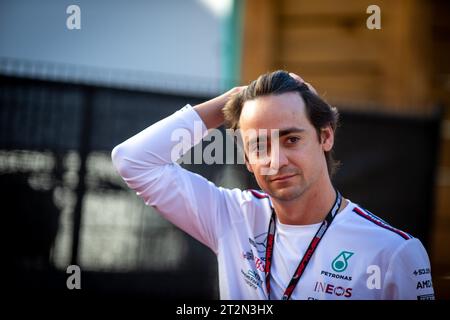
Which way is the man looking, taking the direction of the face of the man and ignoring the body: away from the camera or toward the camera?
toward the camera

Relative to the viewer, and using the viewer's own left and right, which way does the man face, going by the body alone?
facing the viewer and to the left of the viewer
